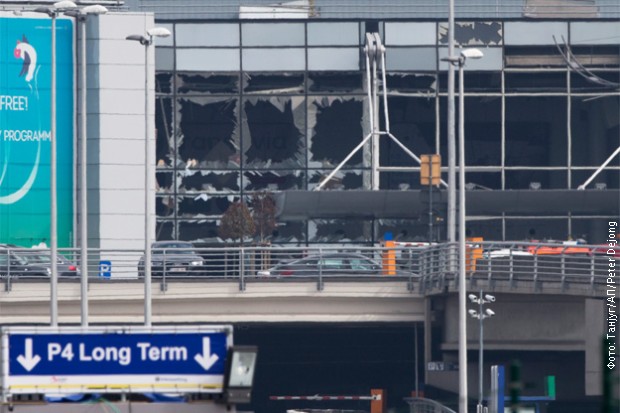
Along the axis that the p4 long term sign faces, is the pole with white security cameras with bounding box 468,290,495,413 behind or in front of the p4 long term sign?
behind

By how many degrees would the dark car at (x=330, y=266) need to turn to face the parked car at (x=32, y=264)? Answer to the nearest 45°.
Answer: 0° — it already faces it

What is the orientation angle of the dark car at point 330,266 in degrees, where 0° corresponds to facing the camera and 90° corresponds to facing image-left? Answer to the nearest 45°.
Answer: approximately 90°

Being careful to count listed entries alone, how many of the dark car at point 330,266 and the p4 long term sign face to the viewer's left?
1

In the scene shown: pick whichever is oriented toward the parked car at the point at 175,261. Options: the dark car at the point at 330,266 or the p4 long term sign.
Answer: the dark car

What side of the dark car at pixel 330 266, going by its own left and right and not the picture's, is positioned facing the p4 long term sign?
left

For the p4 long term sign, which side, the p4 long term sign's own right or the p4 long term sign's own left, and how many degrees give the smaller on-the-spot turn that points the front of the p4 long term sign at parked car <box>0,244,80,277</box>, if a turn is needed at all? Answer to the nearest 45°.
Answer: approximately 180°

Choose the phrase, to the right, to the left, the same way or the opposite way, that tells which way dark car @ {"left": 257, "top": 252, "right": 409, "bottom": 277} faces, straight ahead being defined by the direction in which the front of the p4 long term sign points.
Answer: to the right
